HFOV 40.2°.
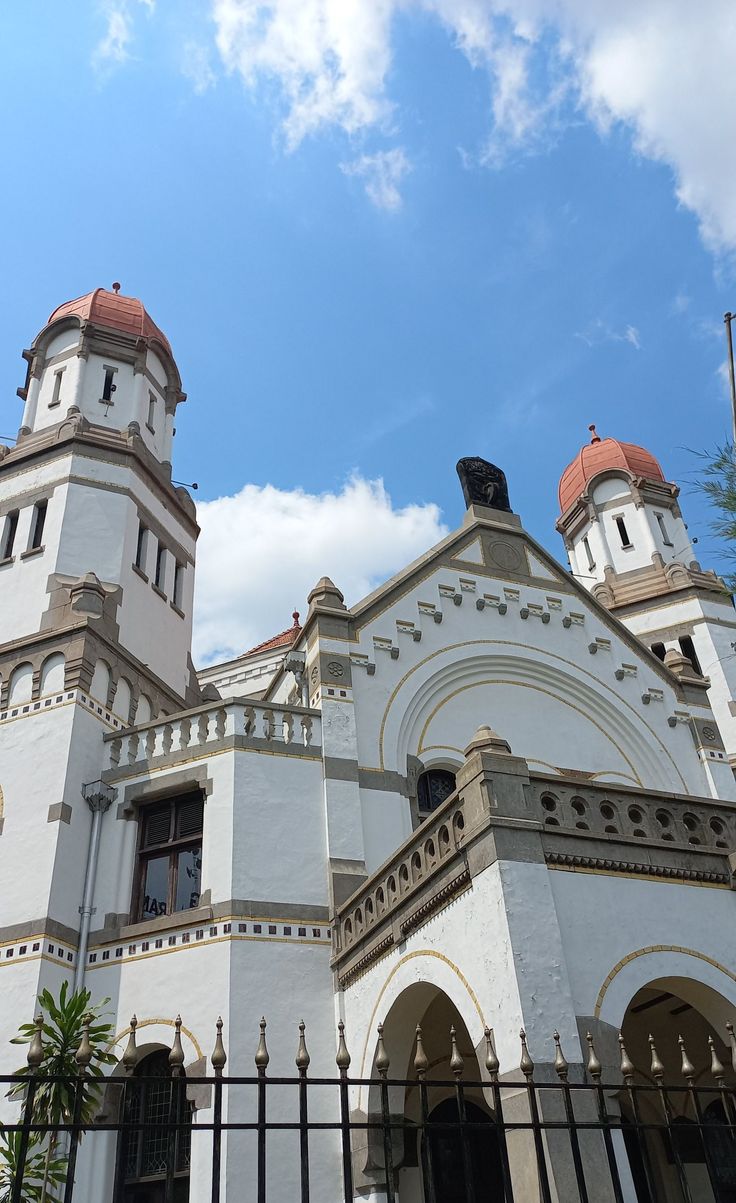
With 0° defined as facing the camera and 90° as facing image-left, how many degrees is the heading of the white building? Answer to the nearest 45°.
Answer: approximately 315°
